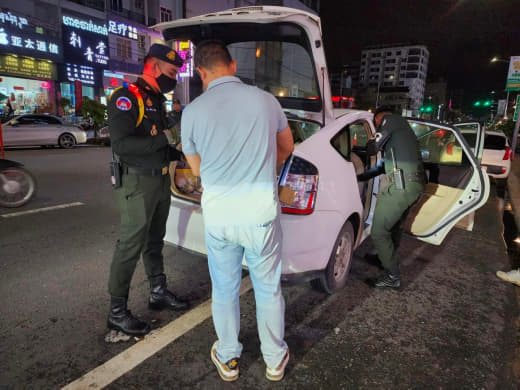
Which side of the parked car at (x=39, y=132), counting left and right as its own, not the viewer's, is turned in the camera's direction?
left

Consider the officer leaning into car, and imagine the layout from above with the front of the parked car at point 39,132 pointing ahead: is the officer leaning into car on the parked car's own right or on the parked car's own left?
on the parked car's own left

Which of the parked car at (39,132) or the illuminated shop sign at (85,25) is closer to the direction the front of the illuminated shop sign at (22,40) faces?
the parked car

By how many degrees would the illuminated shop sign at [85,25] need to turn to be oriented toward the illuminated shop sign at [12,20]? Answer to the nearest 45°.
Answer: approximately 90° to its right

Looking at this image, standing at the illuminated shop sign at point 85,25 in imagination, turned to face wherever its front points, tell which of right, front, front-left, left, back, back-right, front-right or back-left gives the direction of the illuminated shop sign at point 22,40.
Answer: right

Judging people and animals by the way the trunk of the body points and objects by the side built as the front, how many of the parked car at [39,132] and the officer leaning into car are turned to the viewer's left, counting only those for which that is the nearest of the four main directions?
2

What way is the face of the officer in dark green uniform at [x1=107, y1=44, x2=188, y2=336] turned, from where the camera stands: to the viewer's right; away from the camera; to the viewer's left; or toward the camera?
to the viewer's right

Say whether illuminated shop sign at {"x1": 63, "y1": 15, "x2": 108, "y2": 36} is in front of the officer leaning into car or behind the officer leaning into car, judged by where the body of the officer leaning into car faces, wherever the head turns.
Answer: in front

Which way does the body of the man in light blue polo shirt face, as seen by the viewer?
away from the camera

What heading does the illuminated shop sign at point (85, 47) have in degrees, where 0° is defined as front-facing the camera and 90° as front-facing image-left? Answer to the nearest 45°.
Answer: approximately 315°

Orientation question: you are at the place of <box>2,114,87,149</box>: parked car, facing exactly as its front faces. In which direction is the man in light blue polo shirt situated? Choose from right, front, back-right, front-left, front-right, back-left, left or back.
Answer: left

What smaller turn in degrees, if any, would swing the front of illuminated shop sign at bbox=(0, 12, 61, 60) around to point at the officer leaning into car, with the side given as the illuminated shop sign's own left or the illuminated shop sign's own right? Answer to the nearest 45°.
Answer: approximately 45° to the illuminated shop sign's own right

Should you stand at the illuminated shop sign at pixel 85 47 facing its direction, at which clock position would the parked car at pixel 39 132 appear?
The parked car is roughly at 2 o'clock from the illuminated shop sign.
